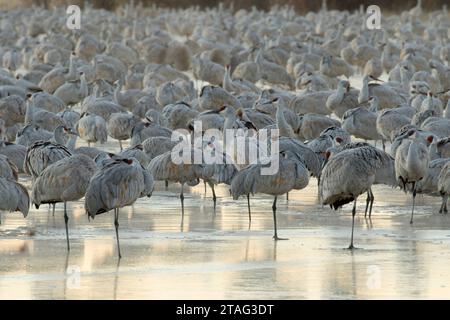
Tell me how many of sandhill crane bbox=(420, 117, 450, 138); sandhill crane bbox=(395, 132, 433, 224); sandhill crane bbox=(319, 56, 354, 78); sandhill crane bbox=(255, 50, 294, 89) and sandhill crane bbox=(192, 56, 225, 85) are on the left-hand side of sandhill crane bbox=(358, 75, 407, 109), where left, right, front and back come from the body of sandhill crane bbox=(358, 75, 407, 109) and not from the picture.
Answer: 2

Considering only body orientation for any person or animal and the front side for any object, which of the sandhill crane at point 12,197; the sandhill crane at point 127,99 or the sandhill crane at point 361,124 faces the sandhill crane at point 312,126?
the sandhill crane at point 361,124

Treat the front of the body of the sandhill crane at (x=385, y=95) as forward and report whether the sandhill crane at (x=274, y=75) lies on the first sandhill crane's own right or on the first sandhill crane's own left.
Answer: on the first sandhill crane's own right

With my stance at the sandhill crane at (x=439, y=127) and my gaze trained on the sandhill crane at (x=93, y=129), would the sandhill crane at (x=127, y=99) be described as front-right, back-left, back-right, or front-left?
front-right

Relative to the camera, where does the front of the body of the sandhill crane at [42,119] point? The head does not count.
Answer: to the viewer's left

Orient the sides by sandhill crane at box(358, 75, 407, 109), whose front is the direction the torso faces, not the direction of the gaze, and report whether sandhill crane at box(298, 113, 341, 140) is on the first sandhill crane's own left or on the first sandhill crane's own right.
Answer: on the first sandhill crane's own left
